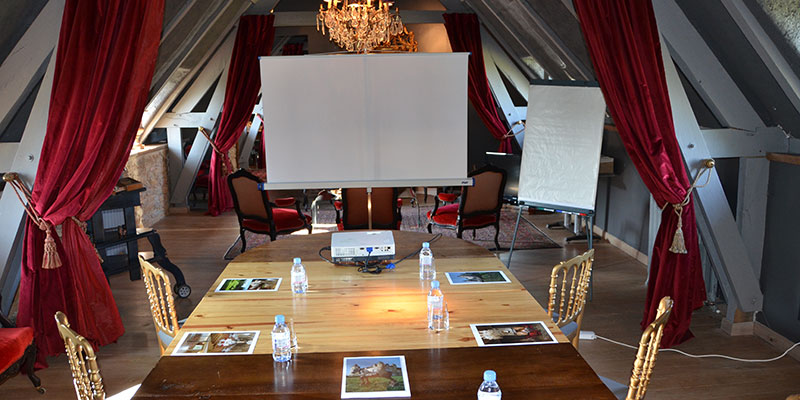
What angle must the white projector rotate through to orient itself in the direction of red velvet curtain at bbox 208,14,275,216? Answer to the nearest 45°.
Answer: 0° — it already faces it

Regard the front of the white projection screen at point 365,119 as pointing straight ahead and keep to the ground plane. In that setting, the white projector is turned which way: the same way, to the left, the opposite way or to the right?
the opposite way

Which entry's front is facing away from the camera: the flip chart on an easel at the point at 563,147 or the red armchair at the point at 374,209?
the red armchair

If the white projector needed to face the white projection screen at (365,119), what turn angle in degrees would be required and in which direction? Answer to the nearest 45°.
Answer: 0° — it already faces it

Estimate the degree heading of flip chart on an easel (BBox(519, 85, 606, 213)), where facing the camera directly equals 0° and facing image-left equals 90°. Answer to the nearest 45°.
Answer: approximately 0°

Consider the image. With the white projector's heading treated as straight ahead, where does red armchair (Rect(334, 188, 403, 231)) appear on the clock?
The red armchair is roughly at 12 o'clock from the white projector.

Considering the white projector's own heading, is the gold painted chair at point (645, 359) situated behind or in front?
behind

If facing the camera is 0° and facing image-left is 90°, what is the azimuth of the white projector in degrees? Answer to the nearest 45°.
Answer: approximately 180°
